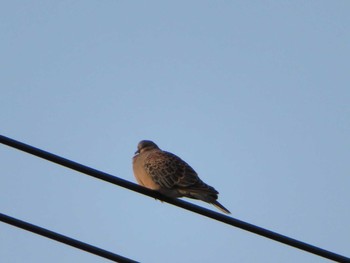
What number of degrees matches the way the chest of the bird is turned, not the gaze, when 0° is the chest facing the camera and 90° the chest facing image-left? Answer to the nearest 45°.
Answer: approximately 90°

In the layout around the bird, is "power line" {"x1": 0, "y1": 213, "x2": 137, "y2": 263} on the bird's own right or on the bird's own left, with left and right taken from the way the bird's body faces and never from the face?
on the bird's own left
